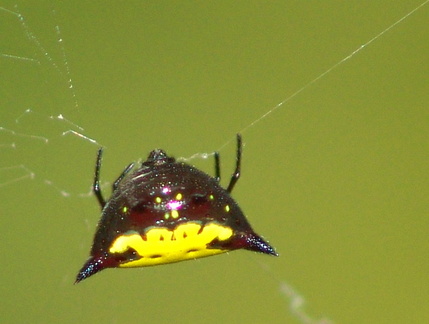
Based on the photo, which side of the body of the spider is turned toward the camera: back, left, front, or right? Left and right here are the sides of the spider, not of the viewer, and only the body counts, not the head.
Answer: back
